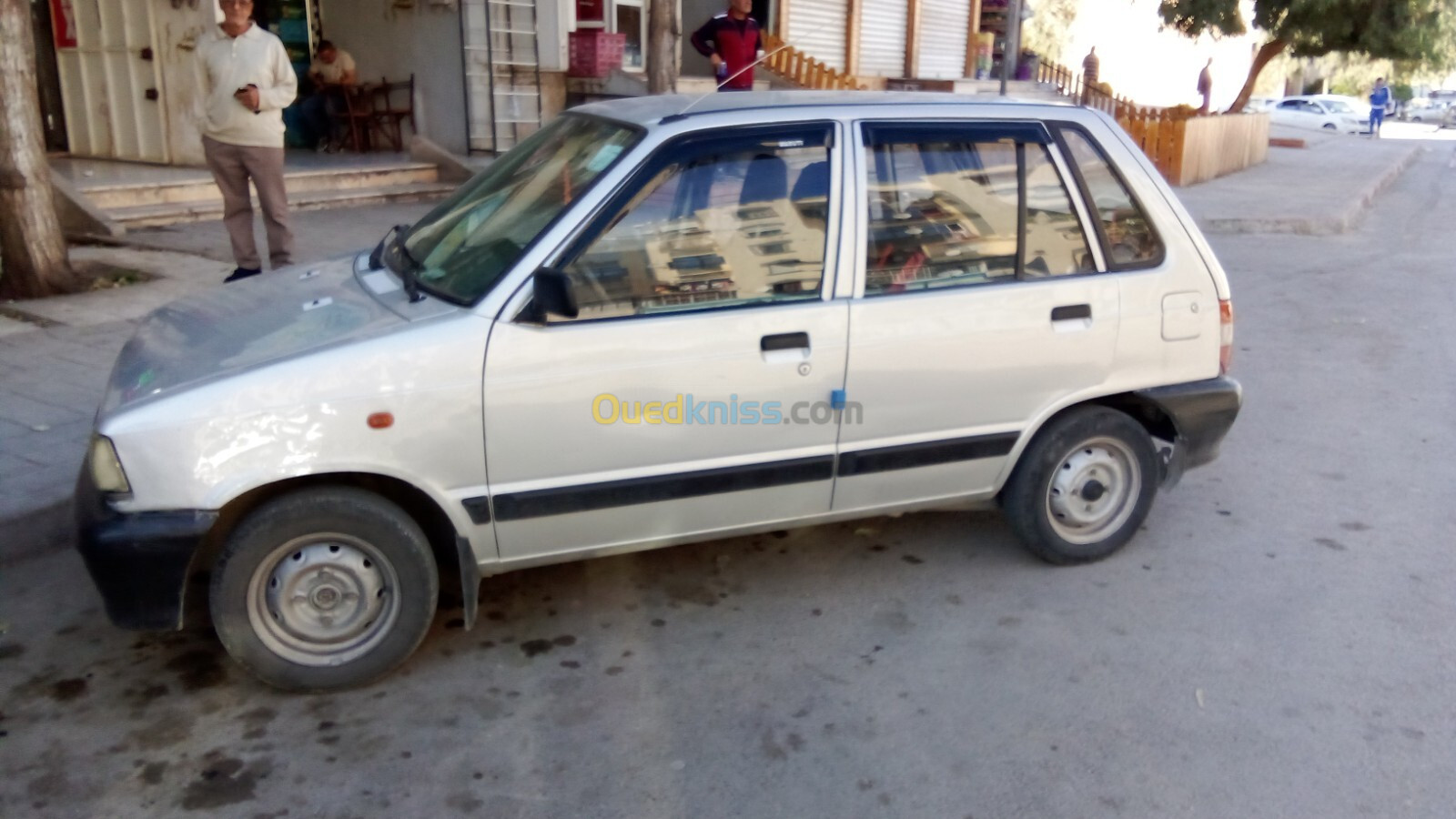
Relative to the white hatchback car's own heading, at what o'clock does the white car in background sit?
The white car in background is roughly at 4 o'clock from the white hatchback car.

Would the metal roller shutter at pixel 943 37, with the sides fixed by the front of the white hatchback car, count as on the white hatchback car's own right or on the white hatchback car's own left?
on the white hatchback car's own right

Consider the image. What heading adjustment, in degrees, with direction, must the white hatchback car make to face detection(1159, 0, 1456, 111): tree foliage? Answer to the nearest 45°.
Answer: approximately 135° to its right

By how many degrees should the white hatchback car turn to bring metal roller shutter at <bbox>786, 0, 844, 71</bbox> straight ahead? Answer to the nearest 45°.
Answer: approximately 90° to its right

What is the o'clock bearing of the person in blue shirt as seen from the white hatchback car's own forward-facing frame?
The person in blue shirt is roughly at 4 o'clock from the white hatchback car.

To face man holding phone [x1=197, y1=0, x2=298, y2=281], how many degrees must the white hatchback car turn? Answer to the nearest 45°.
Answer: approximately 45° to its right

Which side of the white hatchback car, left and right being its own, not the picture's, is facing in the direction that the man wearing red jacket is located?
right

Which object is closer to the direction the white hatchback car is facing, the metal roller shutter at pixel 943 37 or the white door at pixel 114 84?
the white door

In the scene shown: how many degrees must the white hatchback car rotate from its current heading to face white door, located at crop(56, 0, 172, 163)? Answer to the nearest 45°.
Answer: approximately 45° to its right

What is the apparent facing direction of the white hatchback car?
to the viewer's left
